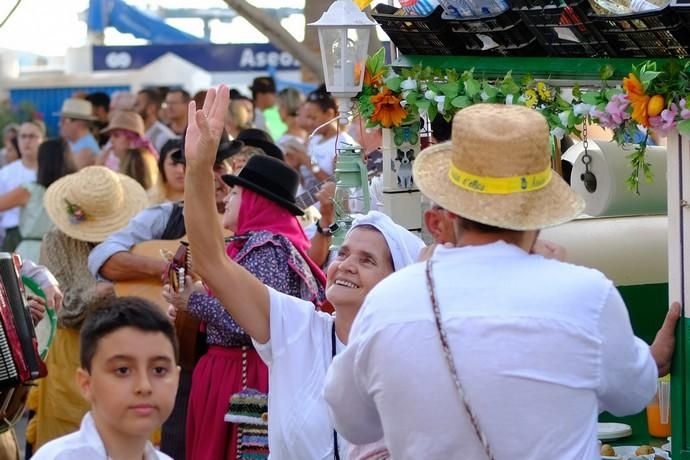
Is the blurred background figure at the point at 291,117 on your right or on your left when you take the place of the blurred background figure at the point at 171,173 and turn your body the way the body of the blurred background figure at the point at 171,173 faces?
on your left

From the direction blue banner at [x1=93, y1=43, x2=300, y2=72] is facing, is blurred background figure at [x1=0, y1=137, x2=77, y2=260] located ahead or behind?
ahead

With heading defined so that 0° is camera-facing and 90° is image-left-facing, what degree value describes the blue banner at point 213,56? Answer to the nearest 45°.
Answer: approximately 0°

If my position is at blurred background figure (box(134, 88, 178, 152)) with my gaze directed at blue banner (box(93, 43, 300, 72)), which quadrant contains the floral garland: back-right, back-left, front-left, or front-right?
back-right

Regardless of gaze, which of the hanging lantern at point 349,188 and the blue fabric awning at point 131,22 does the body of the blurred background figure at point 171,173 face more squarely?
the hanging lantern

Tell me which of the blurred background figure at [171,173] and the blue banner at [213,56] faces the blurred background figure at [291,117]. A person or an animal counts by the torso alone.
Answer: the blue banner

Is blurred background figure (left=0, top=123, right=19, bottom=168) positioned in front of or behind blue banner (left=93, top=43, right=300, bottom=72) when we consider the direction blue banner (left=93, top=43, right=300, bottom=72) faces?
in front

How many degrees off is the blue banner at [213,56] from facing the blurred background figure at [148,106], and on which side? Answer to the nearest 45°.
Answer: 0° — it already faces them

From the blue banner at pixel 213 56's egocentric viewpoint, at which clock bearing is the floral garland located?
The floral garland is roughly at 12 o'clock from the blue banner.

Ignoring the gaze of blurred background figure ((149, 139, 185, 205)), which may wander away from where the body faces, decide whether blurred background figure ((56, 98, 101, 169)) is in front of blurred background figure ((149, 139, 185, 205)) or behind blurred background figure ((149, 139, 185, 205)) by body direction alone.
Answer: behind

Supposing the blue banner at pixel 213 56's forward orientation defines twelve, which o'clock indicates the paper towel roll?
The paper towel roll is roughly at 12 o'clock from the blue banner.

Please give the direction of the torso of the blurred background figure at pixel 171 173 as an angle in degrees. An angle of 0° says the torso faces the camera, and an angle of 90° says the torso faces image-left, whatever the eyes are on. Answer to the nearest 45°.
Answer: approximately 315°
